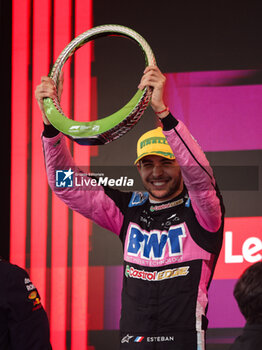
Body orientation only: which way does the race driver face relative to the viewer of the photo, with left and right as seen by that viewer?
facing the viewer and to the left of the viewer
